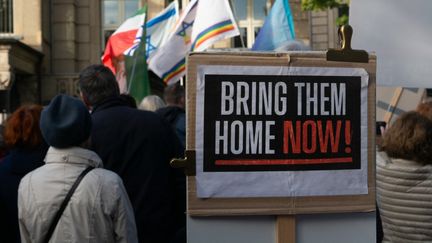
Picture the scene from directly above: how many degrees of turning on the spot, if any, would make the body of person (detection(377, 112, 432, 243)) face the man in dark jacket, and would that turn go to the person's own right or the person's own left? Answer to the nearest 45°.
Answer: approximately 90° to the person's own left

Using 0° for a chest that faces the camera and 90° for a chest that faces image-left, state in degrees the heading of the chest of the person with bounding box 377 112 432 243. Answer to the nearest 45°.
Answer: approximately 180°

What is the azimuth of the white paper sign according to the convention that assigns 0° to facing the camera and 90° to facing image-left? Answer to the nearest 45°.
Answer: approximately 0°

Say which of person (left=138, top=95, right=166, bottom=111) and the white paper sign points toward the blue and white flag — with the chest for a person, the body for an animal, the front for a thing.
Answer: the person

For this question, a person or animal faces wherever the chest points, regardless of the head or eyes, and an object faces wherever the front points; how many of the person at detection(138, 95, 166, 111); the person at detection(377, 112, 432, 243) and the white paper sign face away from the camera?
2

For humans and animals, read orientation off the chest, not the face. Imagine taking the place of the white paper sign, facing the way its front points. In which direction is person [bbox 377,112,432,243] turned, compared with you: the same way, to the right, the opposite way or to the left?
the opposite way

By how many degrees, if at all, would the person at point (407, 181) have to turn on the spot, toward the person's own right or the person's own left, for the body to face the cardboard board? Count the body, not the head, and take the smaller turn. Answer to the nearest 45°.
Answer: approximately 135° to the person's own left

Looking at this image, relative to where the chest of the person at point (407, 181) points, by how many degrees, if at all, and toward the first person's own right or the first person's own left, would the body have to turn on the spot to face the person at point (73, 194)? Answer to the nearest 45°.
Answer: approximately 135° to the first person's own left

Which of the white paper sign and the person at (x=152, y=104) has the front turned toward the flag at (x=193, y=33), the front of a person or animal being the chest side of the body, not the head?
the person

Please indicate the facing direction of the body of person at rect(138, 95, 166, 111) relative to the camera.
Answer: away from the camera

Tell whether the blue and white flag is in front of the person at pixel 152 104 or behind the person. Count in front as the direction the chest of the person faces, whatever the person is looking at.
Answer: in front
